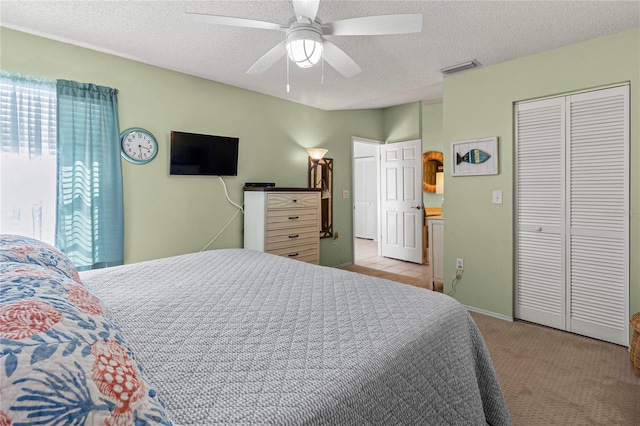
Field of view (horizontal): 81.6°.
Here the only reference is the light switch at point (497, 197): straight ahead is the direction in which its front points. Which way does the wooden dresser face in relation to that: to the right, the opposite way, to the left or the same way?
to the left

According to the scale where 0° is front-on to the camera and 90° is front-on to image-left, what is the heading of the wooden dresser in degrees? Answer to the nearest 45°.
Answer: approximately 315°

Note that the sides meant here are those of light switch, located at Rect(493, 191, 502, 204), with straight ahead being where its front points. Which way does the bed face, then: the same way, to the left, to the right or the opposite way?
the opposite way

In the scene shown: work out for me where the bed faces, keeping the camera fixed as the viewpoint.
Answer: facing away from the viewer and to the right of the viewer

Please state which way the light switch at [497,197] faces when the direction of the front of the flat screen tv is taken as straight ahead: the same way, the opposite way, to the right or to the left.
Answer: to the right

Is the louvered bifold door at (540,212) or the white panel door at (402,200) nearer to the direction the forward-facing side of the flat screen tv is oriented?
the louvered bifold door

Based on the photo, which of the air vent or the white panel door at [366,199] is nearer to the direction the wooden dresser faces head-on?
the air vent

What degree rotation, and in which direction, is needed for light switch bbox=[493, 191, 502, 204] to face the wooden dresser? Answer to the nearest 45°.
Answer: approximately 90° to its right
